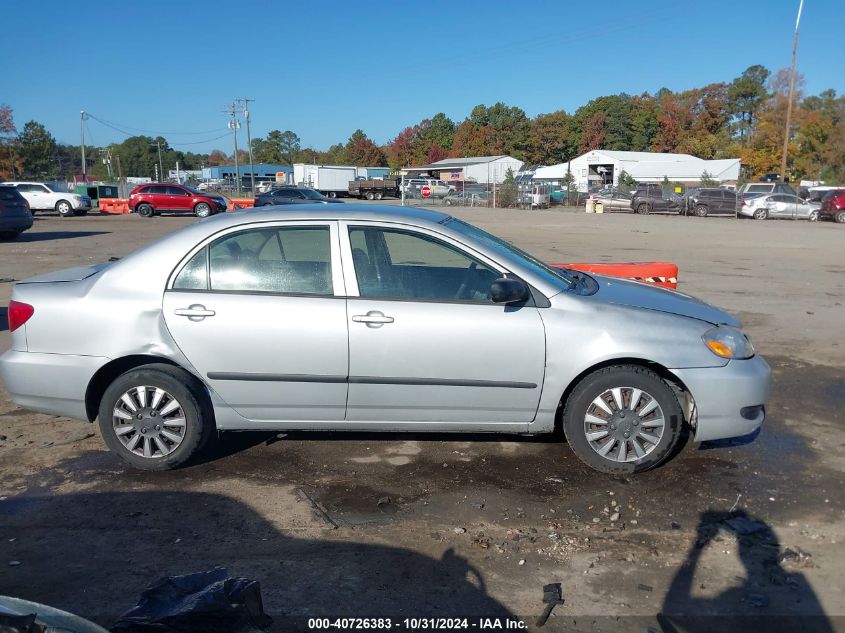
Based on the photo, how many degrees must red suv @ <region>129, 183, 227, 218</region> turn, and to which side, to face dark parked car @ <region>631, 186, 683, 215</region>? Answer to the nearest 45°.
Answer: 0° — it already faces it

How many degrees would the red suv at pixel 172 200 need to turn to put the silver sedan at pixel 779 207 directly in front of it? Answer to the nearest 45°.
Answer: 0° — it already faces it

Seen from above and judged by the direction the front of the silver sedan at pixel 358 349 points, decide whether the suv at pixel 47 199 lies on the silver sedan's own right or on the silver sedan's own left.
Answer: on the silver sedan's own left

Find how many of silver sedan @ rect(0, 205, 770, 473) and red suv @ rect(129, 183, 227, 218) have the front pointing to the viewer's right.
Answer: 2

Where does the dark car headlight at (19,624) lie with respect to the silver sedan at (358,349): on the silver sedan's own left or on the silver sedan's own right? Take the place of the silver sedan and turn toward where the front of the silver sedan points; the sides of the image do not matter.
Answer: on the silver sedan's own right

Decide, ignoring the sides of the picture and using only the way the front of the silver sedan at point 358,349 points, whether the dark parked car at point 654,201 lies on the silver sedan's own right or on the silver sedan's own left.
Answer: on the silver sedan's own left

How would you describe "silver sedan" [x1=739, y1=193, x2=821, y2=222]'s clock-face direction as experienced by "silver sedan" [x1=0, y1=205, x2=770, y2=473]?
"silver sedan" [x1=739, y1=193, x2=821, y2=222] is roughly at 10 o'clock from "silver sedan" [x1=0, y1=205, x2=770, y2=473].

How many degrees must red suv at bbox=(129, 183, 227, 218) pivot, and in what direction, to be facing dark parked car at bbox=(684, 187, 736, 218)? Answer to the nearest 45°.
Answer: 0° — it already faces it

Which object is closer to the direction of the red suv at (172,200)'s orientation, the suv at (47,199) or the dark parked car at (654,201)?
the dark parked car

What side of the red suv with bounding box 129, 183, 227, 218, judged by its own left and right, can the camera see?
right

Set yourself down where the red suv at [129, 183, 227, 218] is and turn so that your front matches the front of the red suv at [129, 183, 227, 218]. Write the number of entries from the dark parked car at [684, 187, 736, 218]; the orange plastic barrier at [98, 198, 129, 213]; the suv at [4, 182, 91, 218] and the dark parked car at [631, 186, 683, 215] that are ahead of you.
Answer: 2

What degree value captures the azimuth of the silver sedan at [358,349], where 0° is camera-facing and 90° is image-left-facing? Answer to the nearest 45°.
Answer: approximately 270°

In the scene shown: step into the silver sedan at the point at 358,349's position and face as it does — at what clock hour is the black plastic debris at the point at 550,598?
The black plastic debris is roughly at 2 o'clock from the silver sedan.

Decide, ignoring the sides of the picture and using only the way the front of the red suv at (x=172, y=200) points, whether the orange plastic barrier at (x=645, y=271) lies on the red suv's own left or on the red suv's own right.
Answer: on the red suv's own right

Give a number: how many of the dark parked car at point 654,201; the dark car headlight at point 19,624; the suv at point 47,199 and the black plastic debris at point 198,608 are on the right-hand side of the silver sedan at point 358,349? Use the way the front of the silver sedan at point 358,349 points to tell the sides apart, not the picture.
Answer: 2
